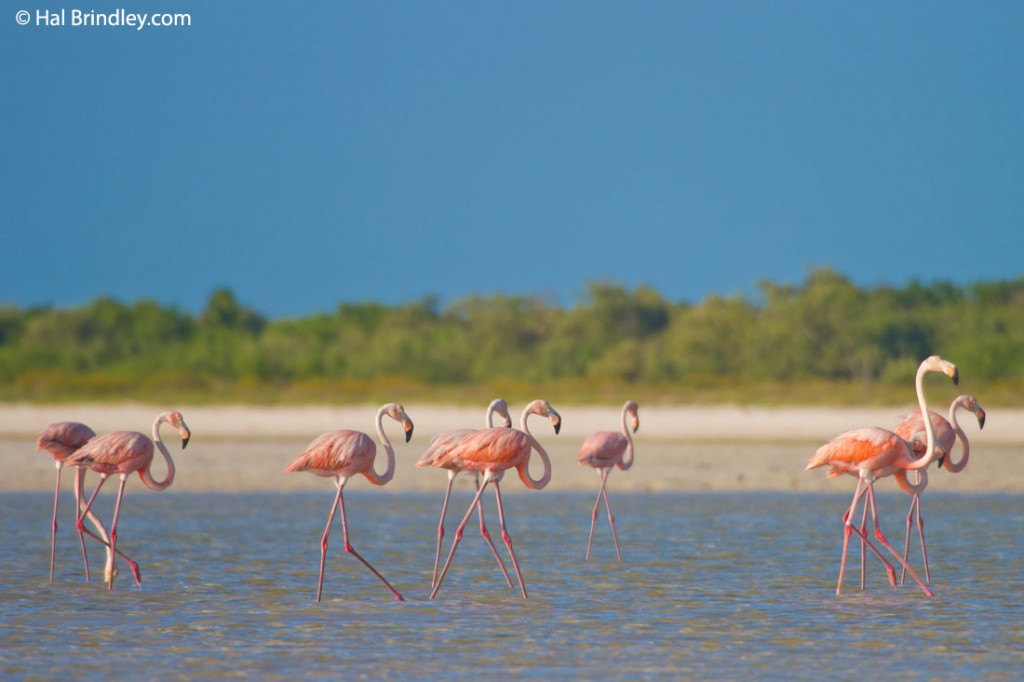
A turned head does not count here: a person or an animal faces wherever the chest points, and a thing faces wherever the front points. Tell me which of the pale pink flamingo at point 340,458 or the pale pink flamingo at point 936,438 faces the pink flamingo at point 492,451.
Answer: the pale pink flamingo at point 340,458

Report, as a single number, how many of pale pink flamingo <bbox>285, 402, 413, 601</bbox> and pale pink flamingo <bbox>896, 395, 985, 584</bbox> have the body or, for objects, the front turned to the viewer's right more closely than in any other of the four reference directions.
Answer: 2

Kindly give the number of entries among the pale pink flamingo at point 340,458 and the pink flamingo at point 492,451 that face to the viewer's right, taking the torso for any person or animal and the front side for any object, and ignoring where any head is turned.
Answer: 2

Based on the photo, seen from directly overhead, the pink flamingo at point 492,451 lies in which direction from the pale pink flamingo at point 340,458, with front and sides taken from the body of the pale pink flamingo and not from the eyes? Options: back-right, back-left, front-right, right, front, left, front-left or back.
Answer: front

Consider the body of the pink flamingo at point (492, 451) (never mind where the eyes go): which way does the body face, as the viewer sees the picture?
to the viewer's right

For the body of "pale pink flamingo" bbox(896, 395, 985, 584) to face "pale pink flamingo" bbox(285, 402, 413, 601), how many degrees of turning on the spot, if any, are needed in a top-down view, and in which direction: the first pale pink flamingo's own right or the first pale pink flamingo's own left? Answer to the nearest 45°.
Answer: approximately 135° to the first pale pink flamingo's own right

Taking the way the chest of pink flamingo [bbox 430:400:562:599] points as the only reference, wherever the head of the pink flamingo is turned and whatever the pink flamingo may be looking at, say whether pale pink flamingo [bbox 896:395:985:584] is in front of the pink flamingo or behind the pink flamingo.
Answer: in front

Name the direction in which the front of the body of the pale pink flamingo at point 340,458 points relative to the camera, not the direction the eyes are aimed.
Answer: to the viewer's right

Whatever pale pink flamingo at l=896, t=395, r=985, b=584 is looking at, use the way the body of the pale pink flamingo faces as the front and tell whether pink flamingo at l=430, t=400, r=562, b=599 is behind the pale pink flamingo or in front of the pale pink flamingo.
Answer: behind

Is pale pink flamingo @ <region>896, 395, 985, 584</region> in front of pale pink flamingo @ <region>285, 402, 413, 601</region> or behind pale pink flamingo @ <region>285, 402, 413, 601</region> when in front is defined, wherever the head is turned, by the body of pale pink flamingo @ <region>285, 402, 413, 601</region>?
in front

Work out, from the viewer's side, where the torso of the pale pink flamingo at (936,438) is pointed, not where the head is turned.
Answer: to the viewer's right

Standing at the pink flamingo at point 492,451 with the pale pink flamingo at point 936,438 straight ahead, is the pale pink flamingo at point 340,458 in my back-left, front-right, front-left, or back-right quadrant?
back-left

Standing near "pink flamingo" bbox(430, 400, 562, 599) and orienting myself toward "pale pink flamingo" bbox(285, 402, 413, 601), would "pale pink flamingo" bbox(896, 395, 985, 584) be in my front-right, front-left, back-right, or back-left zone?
back-right
